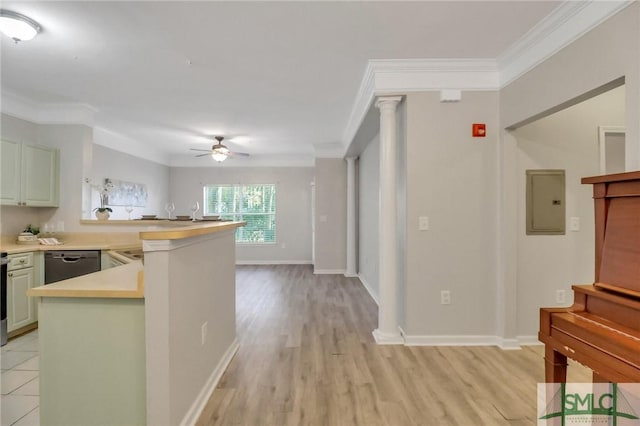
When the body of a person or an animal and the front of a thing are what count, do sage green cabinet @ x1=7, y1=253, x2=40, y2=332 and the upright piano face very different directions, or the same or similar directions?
very different directions

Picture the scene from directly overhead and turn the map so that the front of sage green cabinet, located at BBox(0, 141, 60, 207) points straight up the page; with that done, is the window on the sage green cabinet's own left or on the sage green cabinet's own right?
on the sage green cabinet's own left

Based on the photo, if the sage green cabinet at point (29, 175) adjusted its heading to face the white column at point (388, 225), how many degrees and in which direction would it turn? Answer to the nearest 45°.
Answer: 0° — it already faces it

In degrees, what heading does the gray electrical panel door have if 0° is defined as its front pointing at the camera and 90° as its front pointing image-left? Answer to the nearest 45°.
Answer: approximately 0°

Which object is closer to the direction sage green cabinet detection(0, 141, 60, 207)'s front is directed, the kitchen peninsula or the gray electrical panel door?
the gray electrical panel door

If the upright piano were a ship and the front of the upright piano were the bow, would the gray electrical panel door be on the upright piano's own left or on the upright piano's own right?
on the upright piano's own right

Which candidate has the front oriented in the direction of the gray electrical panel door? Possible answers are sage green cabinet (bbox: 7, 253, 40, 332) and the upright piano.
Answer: the sage green cabinet
